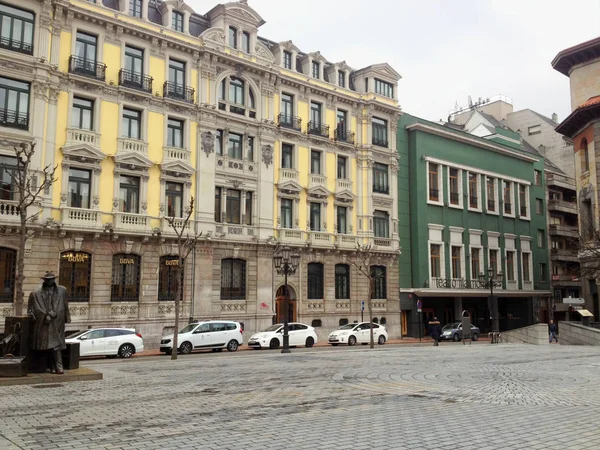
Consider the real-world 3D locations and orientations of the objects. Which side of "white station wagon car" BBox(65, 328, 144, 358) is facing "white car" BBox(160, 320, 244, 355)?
back

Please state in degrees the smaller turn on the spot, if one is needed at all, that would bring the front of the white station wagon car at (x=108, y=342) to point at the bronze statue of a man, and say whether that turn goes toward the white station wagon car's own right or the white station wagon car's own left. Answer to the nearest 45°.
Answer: approximately 90° to the white station wagon car's own left

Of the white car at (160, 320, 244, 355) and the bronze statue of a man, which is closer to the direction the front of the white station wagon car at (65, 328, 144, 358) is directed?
the bronze statue of a man

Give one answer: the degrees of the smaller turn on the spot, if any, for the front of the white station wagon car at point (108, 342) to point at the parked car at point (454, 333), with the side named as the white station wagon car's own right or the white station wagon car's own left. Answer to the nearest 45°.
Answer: approximately 135° to the white station wagon car's own right

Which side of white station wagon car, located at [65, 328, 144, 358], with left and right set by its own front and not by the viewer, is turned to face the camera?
left

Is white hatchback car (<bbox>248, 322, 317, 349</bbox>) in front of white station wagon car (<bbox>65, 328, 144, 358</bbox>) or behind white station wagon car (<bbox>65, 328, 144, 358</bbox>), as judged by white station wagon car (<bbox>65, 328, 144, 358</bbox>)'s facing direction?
behind
